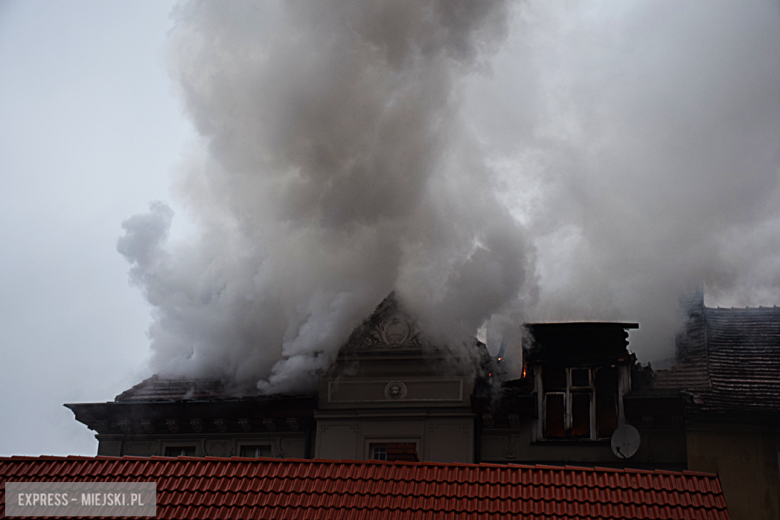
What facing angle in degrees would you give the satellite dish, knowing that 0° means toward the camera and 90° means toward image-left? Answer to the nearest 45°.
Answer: approximately 45°

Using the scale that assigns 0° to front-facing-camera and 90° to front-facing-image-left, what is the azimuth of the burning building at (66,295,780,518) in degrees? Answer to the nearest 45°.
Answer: approximately 0°
